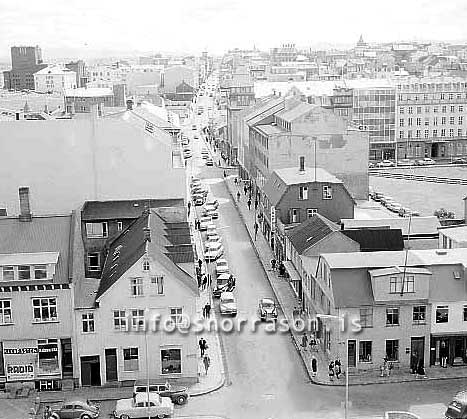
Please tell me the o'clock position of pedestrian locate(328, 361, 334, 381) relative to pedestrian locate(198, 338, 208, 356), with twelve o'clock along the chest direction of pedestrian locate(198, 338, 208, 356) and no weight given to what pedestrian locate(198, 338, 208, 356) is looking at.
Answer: pedestrian locate(328, 361, 334, 381) is roughly at 10 o'clock from pedestrian locate(198, 338, 208, 356).

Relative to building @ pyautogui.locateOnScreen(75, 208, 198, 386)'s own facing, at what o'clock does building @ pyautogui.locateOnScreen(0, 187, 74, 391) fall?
building @ pyautogui.locateOnScreen(0, 187, 74, 391) is roughly at 3 o'clock from building @ pyautogui.locateOnScreen(75, 208, 198, 386).

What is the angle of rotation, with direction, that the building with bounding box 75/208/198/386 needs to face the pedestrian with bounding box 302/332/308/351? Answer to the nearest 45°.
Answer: approximately 90° to its left

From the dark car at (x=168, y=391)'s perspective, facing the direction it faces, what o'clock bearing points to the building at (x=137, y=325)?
The building is roughly at 8 o'clock from the dark car.

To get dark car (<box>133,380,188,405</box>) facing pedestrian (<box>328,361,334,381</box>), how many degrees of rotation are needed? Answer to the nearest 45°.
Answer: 0° — it already faces them

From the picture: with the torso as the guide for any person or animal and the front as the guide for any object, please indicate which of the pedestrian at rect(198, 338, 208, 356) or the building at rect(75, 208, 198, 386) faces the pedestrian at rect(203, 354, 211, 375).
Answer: the pedestrian at rect(198, 338, 208, 356)

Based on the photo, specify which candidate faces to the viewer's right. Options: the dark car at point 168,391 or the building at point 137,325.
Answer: the dark car

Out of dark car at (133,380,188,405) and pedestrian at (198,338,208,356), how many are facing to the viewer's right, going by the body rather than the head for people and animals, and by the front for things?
1

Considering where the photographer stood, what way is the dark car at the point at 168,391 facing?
facing to the right of the viewer
